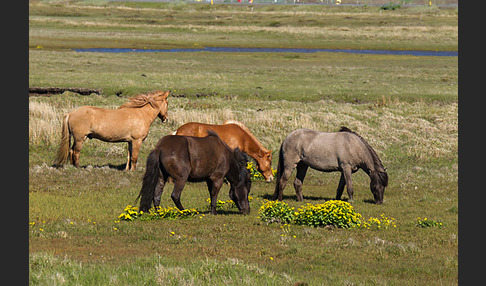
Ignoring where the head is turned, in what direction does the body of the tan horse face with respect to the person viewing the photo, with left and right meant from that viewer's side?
facing to the right of the viewer

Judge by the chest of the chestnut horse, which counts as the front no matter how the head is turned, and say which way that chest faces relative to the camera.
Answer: to the viewer's right

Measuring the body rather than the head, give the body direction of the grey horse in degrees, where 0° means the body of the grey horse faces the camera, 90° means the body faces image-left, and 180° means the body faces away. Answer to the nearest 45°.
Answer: approximately 270°

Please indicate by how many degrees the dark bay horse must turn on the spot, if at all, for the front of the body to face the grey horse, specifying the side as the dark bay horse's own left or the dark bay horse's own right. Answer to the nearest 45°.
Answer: approximately 45° to the dark bay horse's own left

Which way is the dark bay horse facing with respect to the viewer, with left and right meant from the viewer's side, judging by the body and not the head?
facing to the right of the viewer
